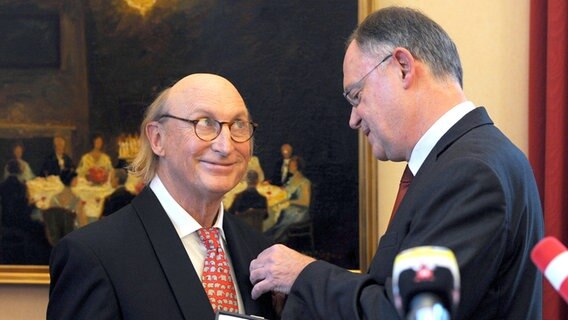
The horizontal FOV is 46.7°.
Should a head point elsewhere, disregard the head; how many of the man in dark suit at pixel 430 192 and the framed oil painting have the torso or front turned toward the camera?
1

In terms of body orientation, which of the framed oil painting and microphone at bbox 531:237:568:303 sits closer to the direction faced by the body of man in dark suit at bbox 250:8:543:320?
the framed oil painting

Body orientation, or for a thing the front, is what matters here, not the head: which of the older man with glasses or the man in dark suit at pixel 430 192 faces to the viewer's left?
the man in dark suit

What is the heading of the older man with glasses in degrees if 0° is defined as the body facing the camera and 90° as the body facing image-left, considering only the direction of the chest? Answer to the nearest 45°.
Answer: approximately 315°

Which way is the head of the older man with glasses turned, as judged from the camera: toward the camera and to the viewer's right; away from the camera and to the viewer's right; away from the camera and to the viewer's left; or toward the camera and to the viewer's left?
toward the camera and to the viewer's right

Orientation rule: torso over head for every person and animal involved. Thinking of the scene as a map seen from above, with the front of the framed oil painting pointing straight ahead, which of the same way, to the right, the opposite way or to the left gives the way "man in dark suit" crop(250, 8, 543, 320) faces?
to the right

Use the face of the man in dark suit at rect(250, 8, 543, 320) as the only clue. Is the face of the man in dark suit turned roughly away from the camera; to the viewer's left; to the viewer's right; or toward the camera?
to the viewer's left

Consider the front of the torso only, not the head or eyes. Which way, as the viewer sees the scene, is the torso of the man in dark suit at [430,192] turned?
to the viewer's left

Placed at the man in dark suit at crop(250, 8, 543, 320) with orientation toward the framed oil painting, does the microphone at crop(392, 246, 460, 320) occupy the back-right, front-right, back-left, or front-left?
back-left

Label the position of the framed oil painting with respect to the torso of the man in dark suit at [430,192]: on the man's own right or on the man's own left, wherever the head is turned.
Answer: on the man's own right

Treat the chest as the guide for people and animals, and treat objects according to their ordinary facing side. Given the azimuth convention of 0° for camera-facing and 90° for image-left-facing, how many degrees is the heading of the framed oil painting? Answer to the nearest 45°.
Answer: approximately 0°

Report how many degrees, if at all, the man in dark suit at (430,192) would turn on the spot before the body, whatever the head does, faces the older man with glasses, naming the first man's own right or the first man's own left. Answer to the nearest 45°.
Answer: approximately 45° to the first man's own right
